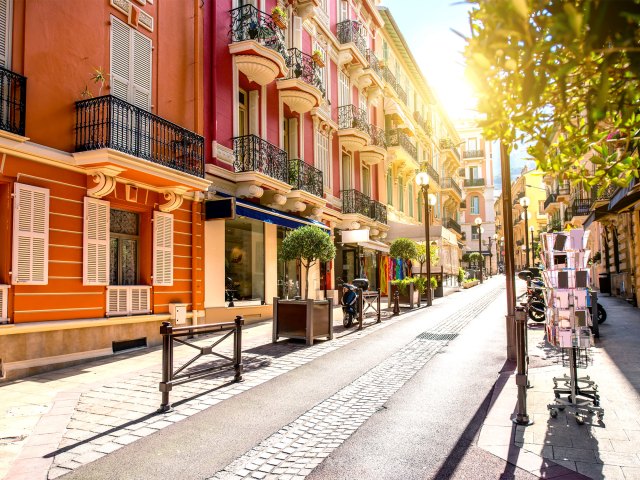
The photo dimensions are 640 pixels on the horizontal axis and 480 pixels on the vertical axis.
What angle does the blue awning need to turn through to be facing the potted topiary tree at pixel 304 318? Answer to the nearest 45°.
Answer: approximately 45° to its right

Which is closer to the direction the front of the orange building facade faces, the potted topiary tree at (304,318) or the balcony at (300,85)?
the potted topiary tree

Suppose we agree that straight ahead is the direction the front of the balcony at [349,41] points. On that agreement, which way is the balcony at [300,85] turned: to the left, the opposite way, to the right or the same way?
the same way

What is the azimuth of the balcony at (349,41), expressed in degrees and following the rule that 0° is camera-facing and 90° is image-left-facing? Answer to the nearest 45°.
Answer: approximately 315°

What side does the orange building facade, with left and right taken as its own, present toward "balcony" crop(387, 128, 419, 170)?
left

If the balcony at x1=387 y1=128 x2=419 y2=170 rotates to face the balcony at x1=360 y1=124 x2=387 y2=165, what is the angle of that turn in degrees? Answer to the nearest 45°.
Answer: approximately 45° to its right

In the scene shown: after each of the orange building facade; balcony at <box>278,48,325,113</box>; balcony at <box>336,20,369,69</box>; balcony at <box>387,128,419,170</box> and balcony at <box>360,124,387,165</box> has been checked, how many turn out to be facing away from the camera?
0

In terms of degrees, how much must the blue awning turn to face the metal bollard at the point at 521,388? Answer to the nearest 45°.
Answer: approximately 45° to its right

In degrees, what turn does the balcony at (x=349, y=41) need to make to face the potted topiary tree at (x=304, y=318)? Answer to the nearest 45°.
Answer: approximately 45° to its right

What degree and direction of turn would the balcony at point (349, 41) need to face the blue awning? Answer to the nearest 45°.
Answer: approximately 45° to its right

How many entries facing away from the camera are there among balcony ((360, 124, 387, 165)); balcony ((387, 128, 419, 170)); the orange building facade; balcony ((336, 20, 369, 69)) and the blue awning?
0

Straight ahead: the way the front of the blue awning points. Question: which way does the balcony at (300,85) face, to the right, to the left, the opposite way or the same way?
the same way

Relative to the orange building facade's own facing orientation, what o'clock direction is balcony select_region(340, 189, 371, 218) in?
The balcony is roughly at 9 o'clock from the orange building facade.

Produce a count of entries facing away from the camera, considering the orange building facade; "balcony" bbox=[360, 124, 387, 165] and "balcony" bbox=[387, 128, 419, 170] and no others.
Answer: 0

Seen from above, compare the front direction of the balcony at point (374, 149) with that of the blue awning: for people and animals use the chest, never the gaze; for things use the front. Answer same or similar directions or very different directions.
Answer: same or similar directions

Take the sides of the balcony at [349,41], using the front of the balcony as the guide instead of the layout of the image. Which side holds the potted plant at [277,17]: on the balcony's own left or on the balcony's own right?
on the balcony's own right

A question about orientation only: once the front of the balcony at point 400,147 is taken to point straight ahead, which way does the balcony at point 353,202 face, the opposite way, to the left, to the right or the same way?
the same way
